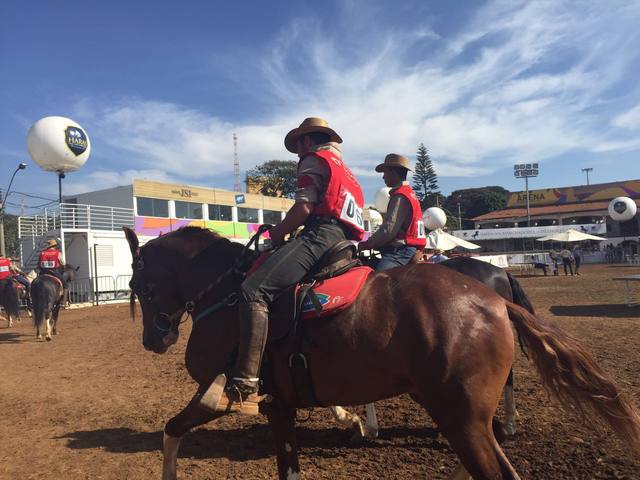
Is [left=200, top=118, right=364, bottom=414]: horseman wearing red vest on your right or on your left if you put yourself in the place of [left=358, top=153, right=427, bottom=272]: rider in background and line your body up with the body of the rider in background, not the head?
on your left

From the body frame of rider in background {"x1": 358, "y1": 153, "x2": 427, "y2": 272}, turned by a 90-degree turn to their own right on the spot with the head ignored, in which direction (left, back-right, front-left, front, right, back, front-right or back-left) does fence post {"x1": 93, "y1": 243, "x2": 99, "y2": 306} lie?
front-left

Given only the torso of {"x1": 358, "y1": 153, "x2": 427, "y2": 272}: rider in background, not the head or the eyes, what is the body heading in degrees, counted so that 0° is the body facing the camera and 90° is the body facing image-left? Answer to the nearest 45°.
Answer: approximately 90°

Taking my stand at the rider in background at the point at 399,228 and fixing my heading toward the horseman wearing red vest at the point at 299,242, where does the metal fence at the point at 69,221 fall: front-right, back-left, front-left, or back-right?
back-right

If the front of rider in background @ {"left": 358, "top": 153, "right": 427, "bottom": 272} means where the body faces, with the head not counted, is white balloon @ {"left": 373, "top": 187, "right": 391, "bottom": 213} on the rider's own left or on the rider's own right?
on the rider's own right

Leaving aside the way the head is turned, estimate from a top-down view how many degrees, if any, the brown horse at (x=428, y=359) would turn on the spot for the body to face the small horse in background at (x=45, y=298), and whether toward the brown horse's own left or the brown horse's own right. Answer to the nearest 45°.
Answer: approximately 45° to the brown horse's own right

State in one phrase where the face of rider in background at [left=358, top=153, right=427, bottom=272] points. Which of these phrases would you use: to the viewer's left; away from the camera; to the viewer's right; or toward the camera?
to the viewer's left

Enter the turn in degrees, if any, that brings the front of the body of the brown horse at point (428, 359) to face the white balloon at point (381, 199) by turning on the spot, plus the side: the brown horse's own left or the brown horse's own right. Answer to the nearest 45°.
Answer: approximately 90° to the brown horse's own right

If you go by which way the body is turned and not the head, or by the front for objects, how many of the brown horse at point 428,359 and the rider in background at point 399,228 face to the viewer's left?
2

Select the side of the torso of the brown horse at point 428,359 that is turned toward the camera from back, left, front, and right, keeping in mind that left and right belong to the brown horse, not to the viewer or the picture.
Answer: left

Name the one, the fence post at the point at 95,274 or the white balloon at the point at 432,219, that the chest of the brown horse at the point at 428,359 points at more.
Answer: the fence post

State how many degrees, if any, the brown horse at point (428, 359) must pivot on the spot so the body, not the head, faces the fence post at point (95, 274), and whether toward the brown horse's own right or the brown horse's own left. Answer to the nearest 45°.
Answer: approximately 45° to the brown horse's own right

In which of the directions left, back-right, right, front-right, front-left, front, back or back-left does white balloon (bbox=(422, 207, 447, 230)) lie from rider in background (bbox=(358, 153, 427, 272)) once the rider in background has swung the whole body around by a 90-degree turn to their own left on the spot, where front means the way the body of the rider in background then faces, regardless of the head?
back

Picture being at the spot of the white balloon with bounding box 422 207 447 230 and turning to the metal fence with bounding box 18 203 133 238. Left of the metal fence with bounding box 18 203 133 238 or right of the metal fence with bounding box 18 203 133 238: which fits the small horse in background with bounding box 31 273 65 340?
left

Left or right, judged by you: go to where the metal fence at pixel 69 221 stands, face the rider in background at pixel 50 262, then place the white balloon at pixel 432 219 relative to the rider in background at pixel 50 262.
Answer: left
